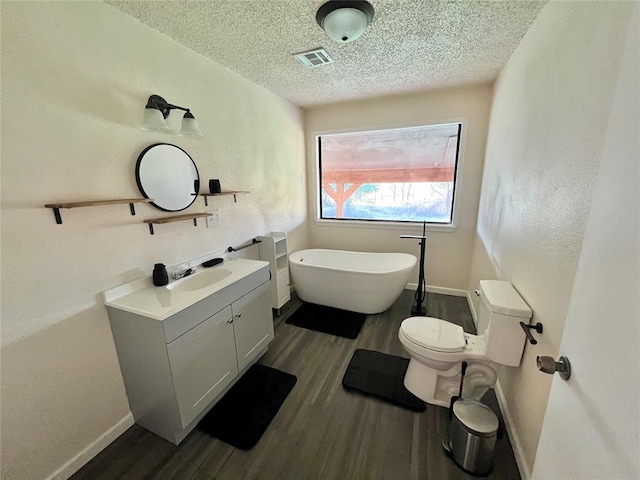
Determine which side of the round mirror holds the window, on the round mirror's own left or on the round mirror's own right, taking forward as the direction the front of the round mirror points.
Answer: on the round mirror's own left

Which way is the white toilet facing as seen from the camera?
to the viewer's left

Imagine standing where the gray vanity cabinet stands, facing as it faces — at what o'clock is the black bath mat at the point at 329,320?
The black bath mat is roughly at 10 o'clock from the gray vanity cabinet.

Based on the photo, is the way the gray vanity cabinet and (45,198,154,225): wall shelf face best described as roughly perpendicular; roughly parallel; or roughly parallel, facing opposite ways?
roughly parallel

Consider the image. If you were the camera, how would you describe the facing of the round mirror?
facing the viewer and to the right of the viewer

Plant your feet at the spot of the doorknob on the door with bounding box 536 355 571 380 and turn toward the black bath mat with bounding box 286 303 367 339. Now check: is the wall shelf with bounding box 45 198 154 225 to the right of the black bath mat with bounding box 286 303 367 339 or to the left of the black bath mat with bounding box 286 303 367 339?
left

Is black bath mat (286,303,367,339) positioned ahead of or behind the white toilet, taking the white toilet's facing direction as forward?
ahead

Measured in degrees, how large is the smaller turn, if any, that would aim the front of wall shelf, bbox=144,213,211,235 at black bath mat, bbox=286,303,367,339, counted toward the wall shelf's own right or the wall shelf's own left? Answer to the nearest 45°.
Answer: approximately 45° to the wall shelf's own left

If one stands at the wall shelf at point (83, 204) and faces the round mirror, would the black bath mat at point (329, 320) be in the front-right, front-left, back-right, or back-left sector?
front-right
